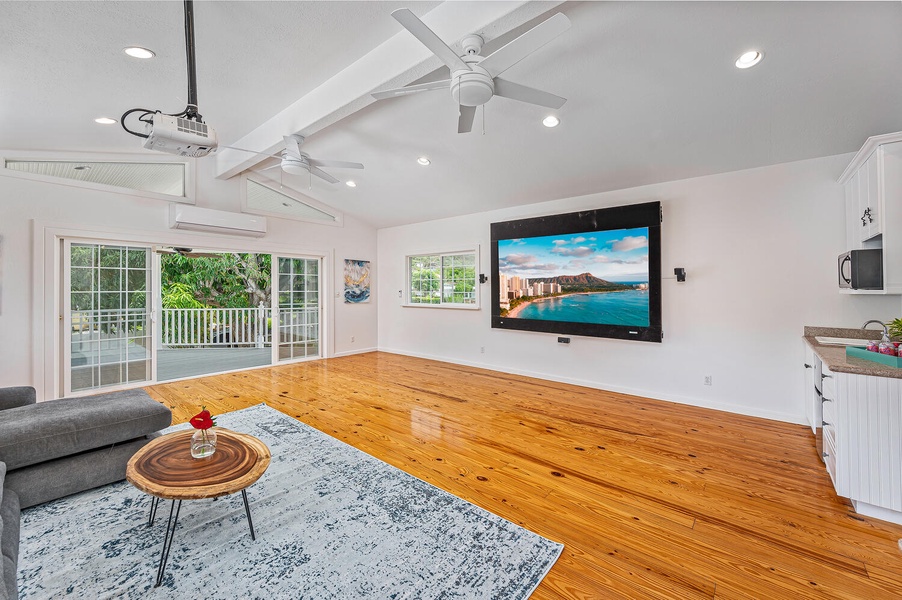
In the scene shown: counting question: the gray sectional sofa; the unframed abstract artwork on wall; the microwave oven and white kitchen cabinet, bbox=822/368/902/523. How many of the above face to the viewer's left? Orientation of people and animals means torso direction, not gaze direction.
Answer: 2

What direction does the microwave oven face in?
to the viewer's left

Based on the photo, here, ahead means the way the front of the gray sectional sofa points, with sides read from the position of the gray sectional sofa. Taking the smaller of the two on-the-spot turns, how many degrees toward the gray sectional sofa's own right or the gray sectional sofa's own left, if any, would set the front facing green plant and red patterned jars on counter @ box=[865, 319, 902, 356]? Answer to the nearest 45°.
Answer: approximately 45° to the gray sectional sofa's own right

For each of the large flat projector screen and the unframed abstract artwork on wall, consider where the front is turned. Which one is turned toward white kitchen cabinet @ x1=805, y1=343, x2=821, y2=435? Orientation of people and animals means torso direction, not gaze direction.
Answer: the unframed abstract artwork on wall

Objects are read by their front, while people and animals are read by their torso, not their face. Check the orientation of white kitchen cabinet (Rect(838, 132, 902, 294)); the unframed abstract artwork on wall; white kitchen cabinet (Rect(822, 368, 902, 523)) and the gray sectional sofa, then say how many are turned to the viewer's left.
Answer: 2

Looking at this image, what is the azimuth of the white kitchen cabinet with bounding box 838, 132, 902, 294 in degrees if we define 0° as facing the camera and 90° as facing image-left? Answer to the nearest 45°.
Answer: approximately 90°

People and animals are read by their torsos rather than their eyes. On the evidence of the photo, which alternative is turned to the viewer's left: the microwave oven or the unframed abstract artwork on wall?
the microwave oven

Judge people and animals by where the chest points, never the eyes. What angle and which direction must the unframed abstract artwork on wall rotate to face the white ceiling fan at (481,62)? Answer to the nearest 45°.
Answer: approximately 45° to its right

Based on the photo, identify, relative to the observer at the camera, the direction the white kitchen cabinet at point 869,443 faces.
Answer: facing to the left of the viewer

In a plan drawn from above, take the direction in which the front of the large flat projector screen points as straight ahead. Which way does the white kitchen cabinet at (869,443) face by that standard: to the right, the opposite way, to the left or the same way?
to the right
